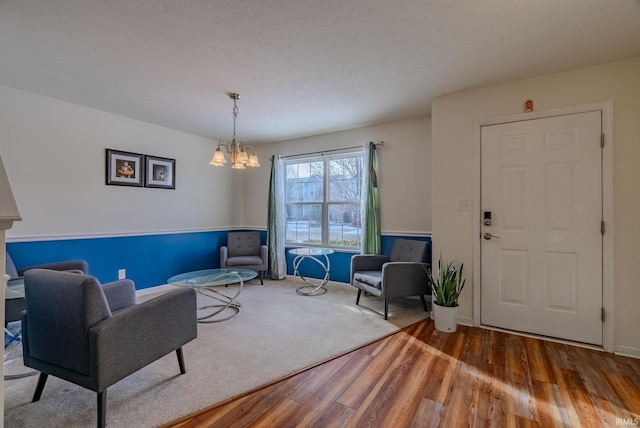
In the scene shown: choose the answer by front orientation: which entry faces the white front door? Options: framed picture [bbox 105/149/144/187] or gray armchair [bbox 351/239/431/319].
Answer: the framed picture

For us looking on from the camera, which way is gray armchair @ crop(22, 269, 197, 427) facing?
facing away from the viewer and to the right of the viewer

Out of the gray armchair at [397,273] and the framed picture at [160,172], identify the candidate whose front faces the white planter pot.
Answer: the framed picture

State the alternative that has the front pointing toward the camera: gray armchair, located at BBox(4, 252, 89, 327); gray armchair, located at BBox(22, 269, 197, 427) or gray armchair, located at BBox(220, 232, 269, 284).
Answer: gray armchair, located at BBox(220, 232, 269, 284)

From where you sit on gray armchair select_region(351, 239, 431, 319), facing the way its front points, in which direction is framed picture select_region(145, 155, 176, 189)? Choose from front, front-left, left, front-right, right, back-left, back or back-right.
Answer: front-right

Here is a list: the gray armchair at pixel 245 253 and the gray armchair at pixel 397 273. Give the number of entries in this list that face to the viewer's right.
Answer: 0

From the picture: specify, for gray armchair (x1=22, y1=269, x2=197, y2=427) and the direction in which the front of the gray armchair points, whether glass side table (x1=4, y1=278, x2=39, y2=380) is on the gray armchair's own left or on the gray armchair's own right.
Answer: on the gray armchair's own left

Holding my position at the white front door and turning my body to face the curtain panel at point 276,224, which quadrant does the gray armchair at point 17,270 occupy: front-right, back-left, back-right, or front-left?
front-left

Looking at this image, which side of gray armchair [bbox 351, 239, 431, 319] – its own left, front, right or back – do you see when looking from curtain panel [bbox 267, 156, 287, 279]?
right

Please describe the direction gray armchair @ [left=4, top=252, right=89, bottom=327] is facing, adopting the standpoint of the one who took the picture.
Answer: facing to the right of the viewer

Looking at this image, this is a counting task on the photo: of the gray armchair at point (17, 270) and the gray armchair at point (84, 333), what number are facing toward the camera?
0

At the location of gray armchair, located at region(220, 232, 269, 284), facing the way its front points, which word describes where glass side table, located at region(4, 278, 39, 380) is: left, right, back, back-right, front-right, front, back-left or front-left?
front-right

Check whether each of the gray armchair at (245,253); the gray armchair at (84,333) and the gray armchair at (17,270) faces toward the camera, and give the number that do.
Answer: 1

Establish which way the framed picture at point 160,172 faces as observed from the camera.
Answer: facing the viewer and to the right of the viewer

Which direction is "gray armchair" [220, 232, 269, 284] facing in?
toward the camera

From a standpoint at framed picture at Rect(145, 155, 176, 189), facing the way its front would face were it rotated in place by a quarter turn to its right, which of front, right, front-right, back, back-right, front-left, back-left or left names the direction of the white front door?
left
